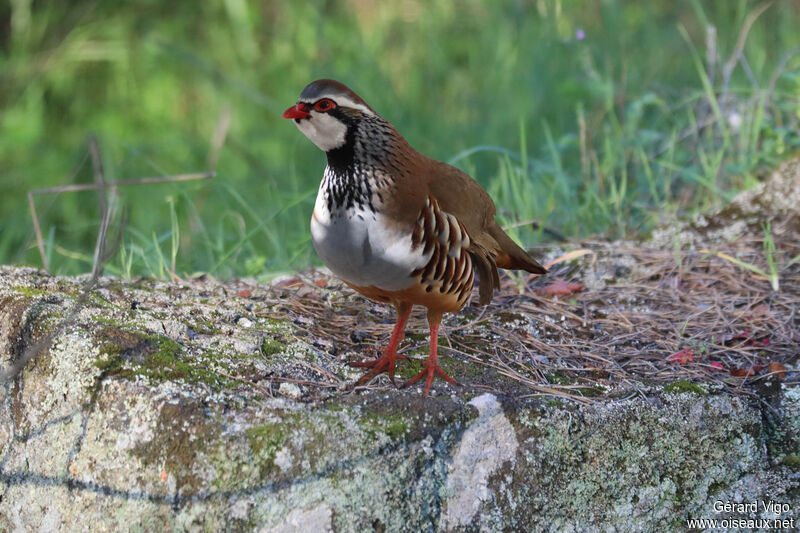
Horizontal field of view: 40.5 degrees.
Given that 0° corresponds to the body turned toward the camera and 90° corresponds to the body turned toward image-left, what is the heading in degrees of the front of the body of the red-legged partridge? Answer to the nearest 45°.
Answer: approximately 45°

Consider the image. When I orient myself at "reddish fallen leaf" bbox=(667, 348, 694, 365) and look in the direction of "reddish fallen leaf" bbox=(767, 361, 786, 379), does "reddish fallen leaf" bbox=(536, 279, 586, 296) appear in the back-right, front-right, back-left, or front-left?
back-left

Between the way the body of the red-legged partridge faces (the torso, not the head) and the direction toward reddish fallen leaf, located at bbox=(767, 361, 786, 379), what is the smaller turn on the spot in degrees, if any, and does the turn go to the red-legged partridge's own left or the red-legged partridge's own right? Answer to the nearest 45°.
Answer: approximately 135° to the red-legged partridge's own left

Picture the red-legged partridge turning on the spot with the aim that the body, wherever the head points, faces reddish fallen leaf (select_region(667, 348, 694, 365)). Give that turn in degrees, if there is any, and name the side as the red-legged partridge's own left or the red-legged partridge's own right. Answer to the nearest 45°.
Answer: approximately 135° to the red-legged partridge's own left

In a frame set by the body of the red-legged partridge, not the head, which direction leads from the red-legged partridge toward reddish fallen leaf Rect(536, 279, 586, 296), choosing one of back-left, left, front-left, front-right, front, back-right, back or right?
back
